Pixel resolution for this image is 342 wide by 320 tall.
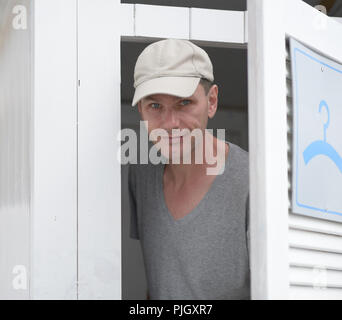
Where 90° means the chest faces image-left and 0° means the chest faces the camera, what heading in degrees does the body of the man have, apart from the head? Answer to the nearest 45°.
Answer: approximately 45°

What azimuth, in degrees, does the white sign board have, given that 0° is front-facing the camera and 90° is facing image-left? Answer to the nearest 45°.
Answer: approximately 315°
